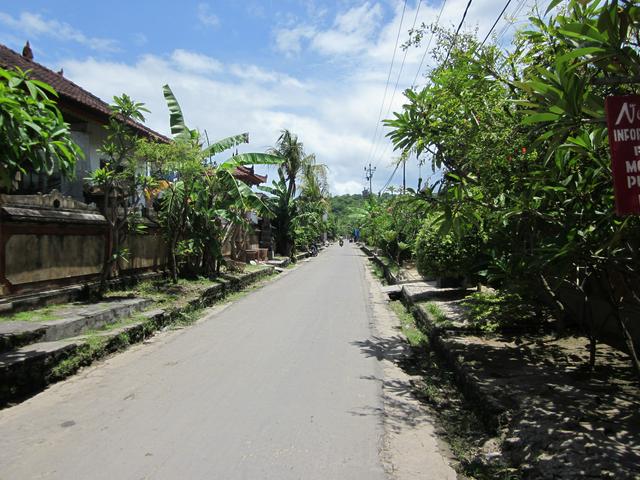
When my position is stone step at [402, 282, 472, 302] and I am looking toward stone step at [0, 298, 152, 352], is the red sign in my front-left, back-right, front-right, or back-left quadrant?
front-left

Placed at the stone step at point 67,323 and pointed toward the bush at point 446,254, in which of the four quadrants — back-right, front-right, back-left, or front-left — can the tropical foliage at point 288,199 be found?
front-left

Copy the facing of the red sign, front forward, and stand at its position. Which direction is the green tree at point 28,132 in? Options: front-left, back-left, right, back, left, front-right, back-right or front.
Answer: right

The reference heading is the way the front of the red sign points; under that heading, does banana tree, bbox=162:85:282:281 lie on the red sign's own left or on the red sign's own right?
on the red sign's own right

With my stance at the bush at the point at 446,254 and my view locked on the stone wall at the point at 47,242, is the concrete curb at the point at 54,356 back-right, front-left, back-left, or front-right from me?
front-left

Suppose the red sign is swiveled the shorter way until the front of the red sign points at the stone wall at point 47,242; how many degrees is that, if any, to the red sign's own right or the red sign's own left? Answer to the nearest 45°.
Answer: approximately 90° to the red sign's own right

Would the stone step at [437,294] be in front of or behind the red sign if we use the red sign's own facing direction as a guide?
behind

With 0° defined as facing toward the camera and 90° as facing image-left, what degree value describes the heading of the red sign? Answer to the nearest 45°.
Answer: approximately 0°

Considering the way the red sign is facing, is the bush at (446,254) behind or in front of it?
behind

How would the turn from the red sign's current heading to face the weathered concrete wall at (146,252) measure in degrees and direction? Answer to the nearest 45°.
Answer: approximately 135° to its right

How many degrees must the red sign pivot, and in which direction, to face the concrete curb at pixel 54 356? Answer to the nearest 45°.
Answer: approximately 90° to its right

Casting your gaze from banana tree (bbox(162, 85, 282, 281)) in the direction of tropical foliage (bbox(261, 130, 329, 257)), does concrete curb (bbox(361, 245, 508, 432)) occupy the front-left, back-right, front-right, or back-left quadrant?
back-right
